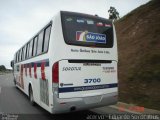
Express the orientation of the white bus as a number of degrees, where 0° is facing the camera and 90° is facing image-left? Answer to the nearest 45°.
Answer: approximately 135°
